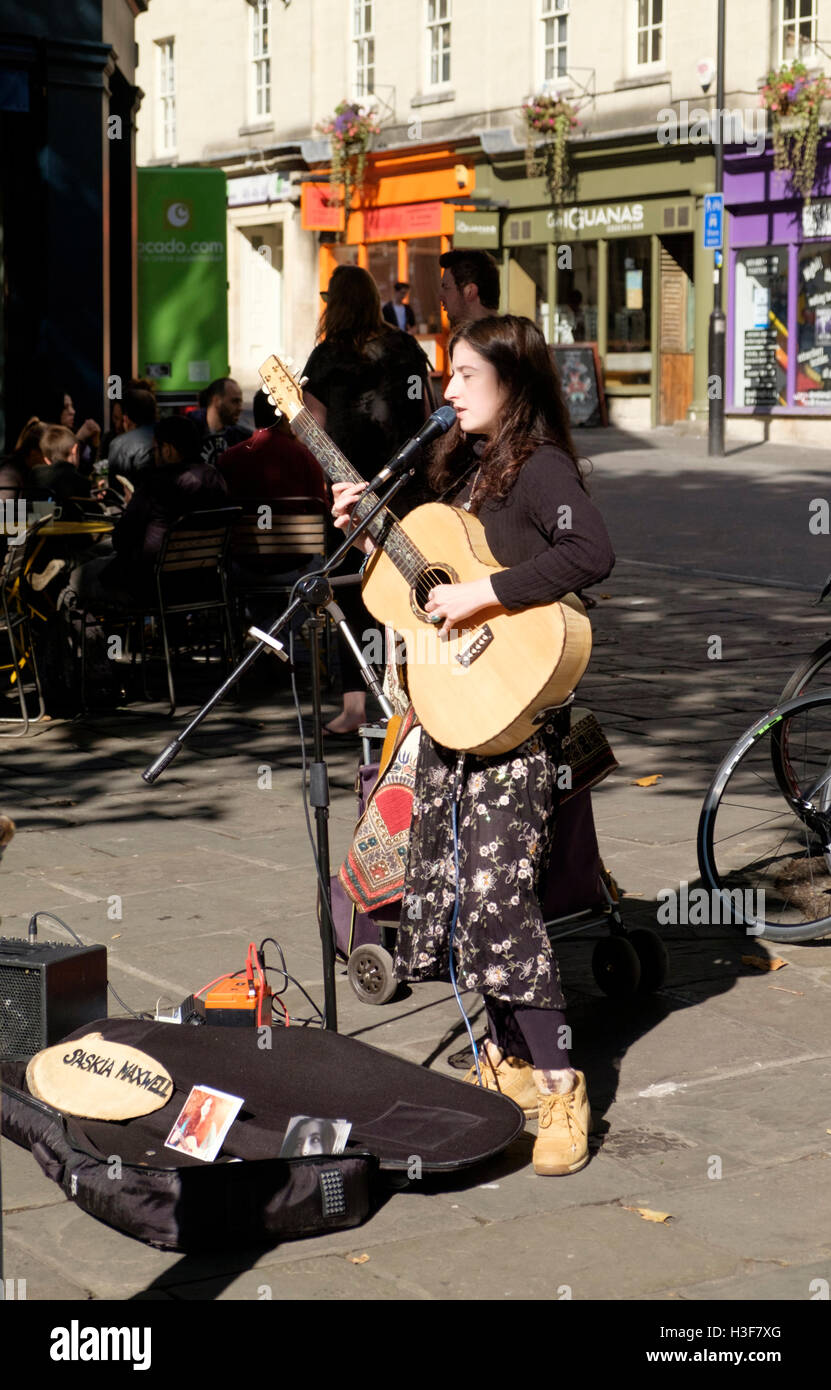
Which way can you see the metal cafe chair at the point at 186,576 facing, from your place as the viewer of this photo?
facing away from the viewer and to the left of the viewer

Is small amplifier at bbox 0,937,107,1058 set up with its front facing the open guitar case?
no

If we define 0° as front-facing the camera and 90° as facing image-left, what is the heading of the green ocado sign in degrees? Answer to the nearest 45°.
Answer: approximately 0°

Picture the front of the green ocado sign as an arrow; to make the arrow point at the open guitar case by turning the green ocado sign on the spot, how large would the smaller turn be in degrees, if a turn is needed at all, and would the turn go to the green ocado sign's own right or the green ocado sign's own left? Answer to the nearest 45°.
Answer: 0° — it already faces it

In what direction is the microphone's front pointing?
to the viewer's right

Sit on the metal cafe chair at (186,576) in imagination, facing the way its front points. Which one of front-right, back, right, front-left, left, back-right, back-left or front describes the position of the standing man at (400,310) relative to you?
front-right

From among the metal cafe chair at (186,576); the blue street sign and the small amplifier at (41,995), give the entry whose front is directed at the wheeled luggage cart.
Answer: the blue street sign

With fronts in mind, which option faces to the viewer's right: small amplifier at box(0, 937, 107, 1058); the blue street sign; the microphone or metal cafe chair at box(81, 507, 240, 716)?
the microphone

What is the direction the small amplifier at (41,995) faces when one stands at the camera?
facing the viewer and to the left of the viewer

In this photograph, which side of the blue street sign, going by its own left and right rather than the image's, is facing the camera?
front

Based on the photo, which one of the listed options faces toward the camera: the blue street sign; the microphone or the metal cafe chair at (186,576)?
the blue street sign

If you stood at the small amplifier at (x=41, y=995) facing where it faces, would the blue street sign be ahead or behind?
behind

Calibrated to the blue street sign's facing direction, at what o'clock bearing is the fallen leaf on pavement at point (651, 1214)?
The fallen leaf on pavement is roughly at 12 o'clock from the blue street sign.

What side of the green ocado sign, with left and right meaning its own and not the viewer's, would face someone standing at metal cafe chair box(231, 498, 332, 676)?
front

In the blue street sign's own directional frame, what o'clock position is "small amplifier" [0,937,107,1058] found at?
The small amplifier is roughly at 12 o'clock from the blue street sign.

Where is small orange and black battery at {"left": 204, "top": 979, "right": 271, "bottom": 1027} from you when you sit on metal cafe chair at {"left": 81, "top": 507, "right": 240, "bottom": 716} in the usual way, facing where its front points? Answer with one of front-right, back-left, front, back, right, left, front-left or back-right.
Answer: back-left
